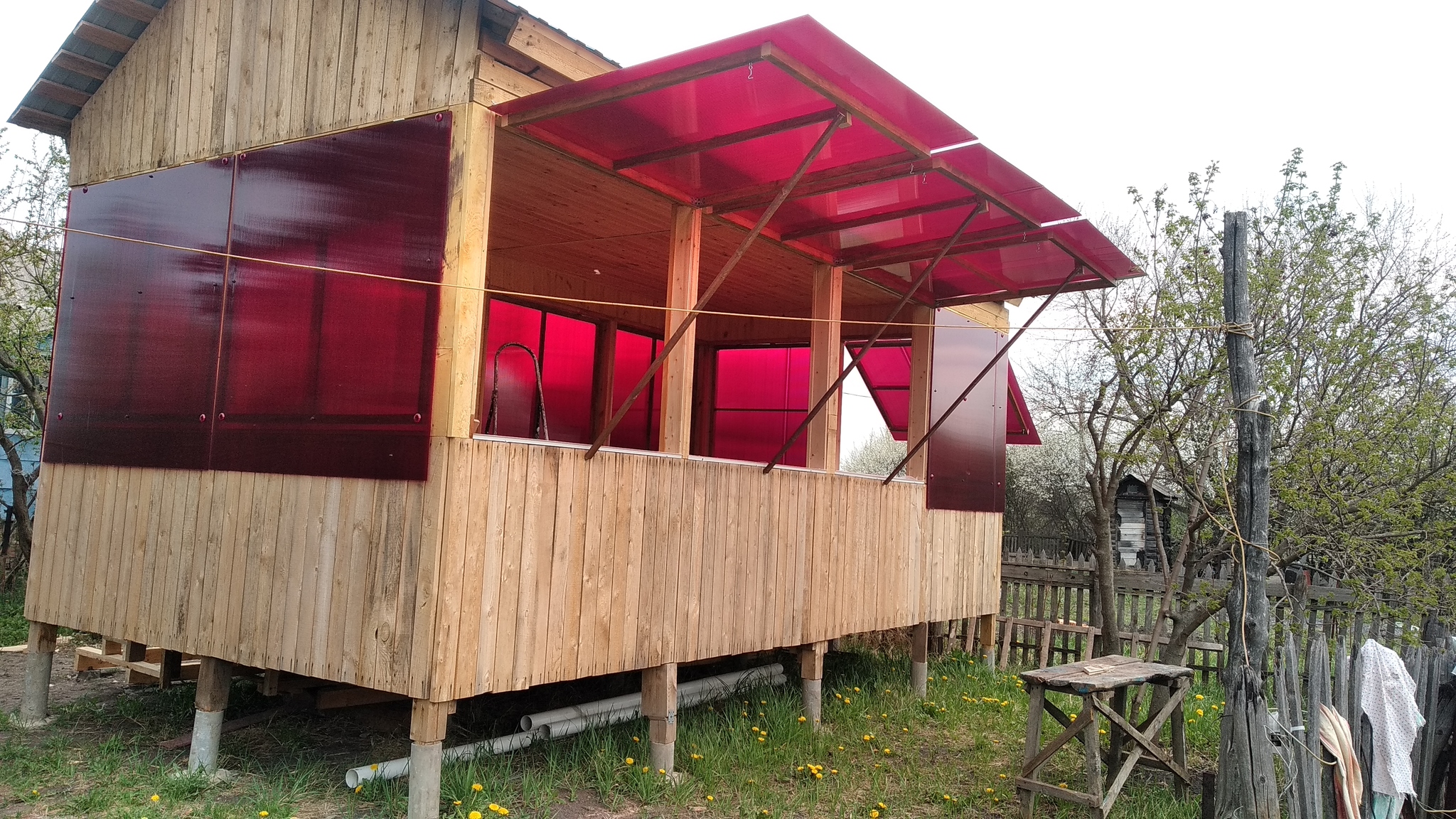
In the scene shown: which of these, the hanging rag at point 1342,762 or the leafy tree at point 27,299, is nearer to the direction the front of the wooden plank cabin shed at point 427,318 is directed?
the hanging rag

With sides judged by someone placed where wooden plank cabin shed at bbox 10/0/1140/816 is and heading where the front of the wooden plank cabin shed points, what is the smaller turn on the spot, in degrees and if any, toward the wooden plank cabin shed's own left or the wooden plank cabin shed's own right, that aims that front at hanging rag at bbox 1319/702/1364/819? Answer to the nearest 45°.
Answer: approximately 45° to the wooden plank cabin shed's own left

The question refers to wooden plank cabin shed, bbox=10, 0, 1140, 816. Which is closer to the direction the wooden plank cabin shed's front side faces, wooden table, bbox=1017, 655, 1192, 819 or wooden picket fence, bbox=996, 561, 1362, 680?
the wooden table

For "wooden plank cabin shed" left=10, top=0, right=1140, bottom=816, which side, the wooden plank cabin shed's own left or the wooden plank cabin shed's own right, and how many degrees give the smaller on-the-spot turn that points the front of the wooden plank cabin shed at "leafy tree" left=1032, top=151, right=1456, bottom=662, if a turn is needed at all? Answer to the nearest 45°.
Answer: approximately 45° to the wooden plank cabin shed's own left

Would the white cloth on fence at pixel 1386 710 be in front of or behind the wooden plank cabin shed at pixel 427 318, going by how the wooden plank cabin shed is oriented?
in front

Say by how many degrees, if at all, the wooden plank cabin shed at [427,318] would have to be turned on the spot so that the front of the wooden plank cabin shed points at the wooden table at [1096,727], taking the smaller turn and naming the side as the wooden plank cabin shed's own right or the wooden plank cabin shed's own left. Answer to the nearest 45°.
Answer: approximately 45° to the wooden plank cabin shed's own left

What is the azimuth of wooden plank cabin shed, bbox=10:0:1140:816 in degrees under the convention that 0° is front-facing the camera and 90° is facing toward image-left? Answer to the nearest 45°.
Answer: approximately 315°
